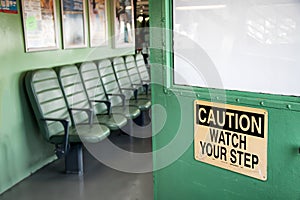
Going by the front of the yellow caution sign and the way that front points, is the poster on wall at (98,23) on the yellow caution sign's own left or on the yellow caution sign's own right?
on the yellow caution sign's own right

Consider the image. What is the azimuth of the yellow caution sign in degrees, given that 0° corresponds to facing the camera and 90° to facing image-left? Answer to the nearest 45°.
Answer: approximately 45°

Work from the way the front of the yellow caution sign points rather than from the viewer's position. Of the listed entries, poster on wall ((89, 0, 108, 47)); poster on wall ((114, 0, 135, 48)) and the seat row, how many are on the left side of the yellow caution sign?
0

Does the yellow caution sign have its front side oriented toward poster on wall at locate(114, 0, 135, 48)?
no

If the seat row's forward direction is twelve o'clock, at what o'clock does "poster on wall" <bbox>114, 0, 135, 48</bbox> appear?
The poster on wall is roughly at 8 o'clock from the seat row.

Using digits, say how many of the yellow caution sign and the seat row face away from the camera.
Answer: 0

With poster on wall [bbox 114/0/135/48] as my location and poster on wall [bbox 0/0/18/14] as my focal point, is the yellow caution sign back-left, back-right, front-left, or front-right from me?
front-left

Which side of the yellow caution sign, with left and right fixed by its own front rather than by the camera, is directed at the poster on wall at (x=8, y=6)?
right

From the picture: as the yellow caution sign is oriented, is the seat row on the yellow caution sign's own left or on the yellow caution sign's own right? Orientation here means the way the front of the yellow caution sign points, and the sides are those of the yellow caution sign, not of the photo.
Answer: on the yellow caution sign's own right

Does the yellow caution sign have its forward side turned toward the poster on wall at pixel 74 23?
no
